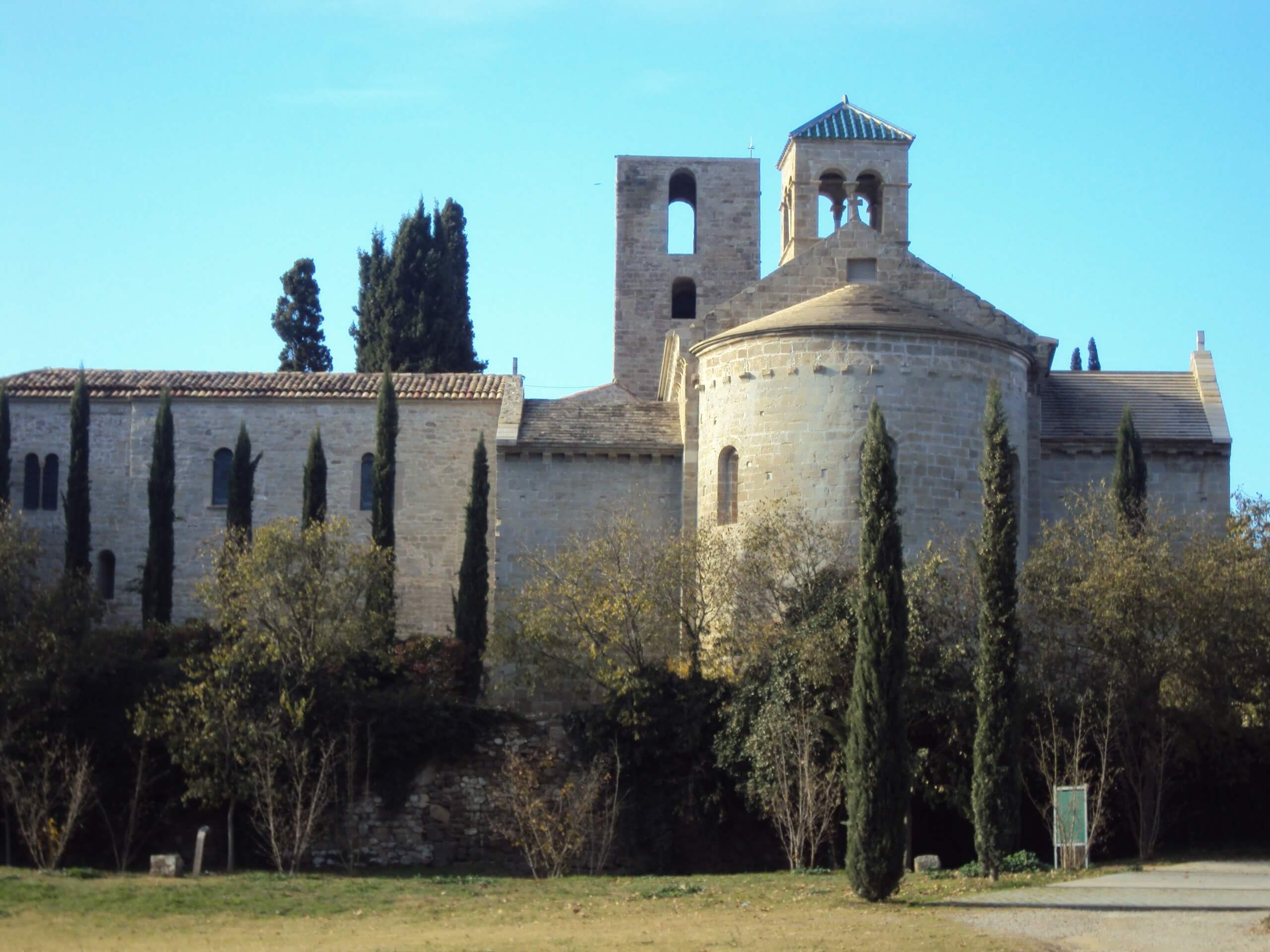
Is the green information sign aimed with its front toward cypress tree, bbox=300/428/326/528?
no

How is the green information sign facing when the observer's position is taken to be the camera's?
facing the viewer

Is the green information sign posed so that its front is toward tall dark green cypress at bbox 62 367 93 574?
no

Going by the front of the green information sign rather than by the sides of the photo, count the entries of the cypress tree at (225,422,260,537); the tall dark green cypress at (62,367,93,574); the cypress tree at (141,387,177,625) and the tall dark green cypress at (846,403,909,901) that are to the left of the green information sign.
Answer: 0

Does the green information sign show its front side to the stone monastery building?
no

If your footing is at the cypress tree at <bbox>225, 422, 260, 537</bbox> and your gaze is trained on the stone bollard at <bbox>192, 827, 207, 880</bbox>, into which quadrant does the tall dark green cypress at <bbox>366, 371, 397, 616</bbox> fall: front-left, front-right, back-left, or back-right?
front-left

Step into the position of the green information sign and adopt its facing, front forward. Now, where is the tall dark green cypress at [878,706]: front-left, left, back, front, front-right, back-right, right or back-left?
front-right

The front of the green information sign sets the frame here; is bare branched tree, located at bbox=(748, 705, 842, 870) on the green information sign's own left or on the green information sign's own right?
on the green information sign's own right

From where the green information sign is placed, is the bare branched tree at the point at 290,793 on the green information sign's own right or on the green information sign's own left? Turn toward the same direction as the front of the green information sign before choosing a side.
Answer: on the green information sign's own right

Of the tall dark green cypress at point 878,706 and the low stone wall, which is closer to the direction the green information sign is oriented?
the tall dark green cypress

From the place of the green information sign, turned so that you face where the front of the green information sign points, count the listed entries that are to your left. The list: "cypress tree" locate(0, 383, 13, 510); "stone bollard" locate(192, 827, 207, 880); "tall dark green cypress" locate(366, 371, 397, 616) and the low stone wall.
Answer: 0

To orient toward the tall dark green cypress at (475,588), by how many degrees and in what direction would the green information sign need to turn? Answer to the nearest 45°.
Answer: approximately 135° to its right

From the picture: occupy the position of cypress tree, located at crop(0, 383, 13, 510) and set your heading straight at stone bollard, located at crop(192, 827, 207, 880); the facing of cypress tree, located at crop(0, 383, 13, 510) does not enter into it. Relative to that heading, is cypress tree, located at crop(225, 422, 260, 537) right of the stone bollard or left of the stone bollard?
left

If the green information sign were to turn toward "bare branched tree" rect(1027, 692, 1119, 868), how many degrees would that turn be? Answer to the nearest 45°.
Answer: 0° — it already faces it
